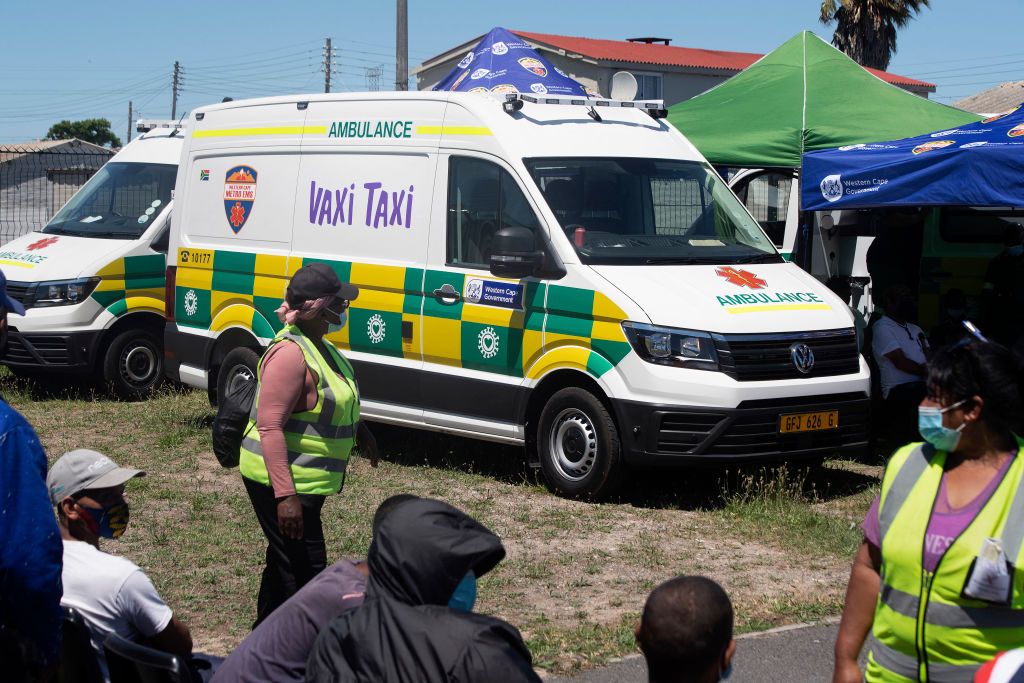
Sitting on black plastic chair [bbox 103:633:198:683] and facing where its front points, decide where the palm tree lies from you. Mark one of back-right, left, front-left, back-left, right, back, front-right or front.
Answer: front

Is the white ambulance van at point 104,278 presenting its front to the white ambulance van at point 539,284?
no

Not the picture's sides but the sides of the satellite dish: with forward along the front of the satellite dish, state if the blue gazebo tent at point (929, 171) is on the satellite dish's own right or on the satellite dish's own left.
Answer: on the satellite dish's own left

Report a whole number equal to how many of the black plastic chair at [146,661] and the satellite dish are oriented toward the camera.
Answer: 1

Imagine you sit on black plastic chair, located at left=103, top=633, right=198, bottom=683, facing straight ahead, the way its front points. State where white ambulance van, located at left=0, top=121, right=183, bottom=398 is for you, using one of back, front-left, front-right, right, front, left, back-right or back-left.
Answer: front-left

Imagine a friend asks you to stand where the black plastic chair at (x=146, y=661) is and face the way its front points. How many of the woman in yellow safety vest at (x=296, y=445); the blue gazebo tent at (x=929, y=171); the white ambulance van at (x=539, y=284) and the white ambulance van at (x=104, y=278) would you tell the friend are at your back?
0

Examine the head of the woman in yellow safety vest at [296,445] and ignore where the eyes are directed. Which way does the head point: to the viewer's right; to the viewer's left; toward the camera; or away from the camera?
to the viewer's right

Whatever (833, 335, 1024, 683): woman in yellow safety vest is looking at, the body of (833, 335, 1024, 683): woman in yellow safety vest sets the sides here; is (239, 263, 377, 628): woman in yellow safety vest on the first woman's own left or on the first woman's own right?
on the first woman's own right

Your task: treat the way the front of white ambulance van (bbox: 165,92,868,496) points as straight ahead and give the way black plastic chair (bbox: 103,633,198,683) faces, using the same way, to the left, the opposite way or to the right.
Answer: to the left

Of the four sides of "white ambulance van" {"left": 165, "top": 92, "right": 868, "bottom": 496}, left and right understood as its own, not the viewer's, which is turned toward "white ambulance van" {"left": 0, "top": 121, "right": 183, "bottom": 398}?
back

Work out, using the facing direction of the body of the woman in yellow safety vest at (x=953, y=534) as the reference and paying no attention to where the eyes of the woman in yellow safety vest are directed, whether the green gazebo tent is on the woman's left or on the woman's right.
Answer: on the woman's right

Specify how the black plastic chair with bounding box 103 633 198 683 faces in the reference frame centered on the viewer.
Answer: facing away from the viewer and to the right of the viewer

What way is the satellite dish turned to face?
toward the camera

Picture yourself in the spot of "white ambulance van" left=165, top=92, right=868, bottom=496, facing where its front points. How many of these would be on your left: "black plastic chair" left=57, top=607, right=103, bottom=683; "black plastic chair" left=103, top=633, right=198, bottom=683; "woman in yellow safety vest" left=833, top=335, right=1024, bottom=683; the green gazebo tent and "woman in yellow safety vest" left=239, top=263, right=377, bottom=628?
1

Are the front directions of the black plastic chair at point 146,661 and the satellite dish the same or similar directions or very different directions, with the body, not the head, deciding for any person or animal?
very different directions

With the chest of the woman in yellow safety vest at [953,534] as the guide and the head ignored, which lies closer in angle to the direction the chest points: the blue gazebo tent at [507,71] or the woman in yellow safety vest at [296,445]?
the woman in yellow safety vest

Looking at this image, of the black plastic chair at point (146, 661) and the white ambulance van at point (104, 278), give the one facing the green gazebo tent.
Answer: the black plastic chair

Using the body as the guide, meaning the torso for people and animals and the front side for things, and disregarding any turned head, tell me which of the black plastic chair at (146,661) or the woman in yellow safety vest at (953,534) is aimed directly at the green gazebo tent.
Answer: the black plastic chair

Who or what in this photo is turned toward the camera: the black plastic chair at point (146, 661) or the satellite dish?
the satellite dish

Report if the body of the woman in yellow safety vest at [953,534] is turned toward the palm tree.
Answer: no

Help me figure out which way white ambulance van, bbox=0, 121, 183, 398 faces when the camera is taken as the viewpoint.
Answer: facing the viewer and to the left of the viewer
